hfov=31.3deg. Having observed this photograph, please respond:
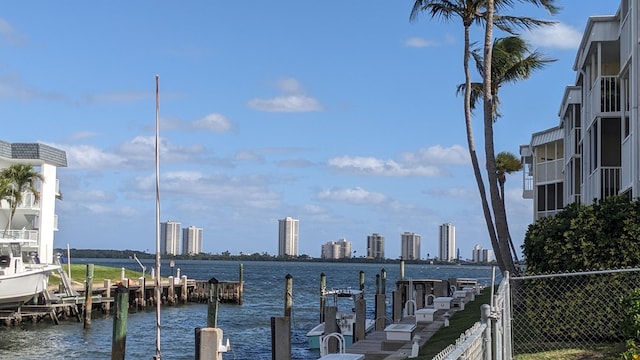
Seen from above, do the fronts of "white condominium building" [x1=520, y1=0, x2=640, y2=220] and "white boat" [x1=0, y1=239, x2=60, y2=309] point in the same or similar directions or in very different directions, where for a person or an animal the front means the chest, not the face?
very different directions

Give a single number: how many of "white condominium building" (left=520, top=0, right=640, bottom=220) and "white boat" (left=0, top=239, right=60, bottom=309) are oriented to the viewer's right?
1

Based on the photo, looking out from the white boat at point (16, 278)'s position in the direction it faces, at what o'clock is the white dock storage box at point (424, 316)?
The white dock storage box is roughly at 2 o'clock from the white boat.

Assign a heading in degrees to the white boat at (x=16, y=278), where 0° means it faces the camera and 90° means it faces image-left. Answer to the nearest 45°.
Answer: approximately 270°

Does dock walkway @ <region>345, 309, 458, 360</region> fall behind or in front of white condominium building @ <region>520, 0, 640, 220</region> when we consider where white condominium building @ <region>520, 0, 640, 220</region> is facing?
in front

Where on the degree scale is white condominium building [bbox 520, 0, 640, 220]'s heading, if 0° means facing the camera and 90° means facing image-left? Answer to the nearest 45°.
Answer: approximately 45°

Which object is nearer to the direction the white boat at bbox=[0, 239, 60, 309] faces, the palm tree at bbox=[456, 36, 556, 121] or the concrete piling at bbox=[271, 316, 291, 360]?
the palm tree

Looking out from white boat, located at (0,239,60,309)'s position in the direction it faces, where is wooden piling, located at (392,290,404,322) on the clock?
The wooden piling is roughly at 1 o'clock from the white boat.

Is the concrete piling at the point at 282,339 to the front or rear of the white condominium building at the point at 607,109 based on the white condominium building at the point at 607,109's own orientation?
to the front
